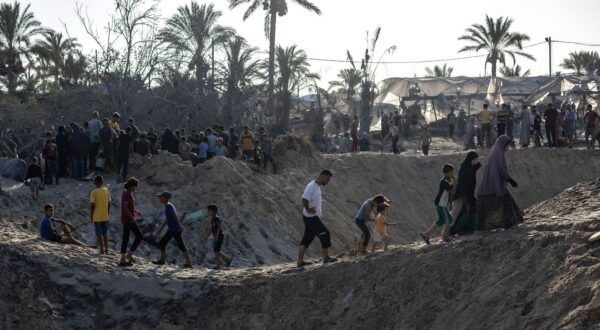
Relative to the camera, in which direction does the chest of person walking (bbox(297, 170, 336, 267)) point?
to the viewer's right

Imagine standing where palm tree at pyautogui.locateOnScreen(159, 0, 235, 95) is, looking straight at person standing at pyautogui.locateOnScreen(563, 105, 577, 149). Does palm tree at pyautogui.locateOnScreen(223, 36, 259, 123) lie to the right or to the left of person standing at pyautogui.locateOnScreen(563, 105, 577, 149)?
left

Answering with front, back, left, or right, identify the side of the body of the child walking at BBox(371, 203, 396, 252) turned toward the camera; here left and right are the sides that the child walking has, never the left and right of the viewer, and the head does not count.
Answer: right

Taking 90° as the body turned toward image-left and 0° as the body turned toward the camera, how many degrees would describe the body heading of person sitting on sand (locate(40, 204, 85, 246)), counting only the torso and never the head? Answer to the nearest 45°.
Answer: approximately 270°

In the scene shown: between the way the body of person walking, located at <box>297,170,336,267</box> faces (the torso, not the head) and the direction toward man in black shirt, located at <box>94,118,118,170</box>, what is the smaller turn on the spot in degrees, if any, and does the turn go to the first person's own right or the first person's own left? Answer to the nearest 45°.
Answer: approximately 135° to the first person's own left
